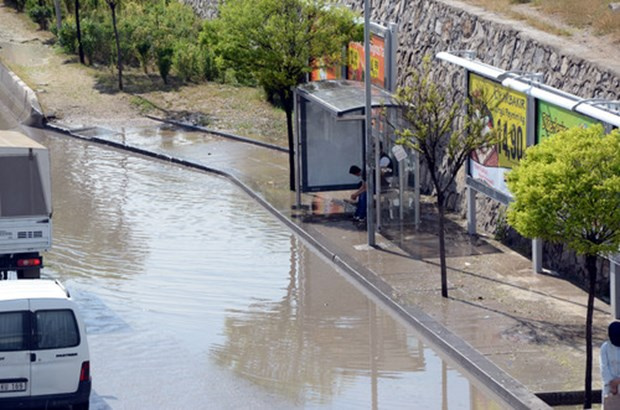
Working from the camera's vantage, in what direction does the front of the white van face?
facing away from the viewer

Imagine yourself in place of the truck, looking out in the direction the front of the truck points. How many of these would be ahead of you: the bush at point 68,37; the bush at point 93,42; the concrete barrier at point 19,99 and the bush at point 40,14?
4

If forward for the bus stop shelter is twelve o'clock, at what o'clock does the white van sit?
The white van is roughly at 11 o'clock from the bus stop shelter.

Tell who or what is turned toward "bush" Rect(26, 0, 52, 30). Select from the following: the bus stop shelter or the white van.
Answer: the white van

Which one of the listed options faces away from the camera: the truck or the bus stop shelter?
the truck

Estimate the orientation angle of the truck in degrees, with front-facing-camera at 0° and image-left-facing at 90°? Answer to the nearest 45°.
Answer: approximately 180°

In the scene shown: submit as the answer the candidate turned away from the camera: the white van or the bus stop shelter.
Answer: the white van

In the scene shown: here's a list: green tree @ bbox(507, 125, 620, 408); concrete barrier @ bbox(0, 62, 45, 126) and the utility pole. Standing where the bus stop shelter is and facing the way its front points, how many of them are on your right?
1

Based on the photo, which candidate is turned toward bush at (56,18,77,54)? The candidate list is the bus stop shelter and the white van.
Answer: the white van

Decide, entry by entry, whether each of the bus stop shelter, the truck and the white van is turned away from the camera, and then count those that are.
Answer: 2

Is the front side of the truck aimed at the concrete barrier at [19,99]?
yes

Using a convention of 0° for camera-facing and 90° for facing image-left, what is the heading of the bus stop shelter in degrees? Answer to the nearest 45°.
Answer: approximately 45°

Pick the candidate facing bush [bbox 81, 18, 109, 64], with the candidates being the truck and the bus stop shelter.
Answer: the truck
